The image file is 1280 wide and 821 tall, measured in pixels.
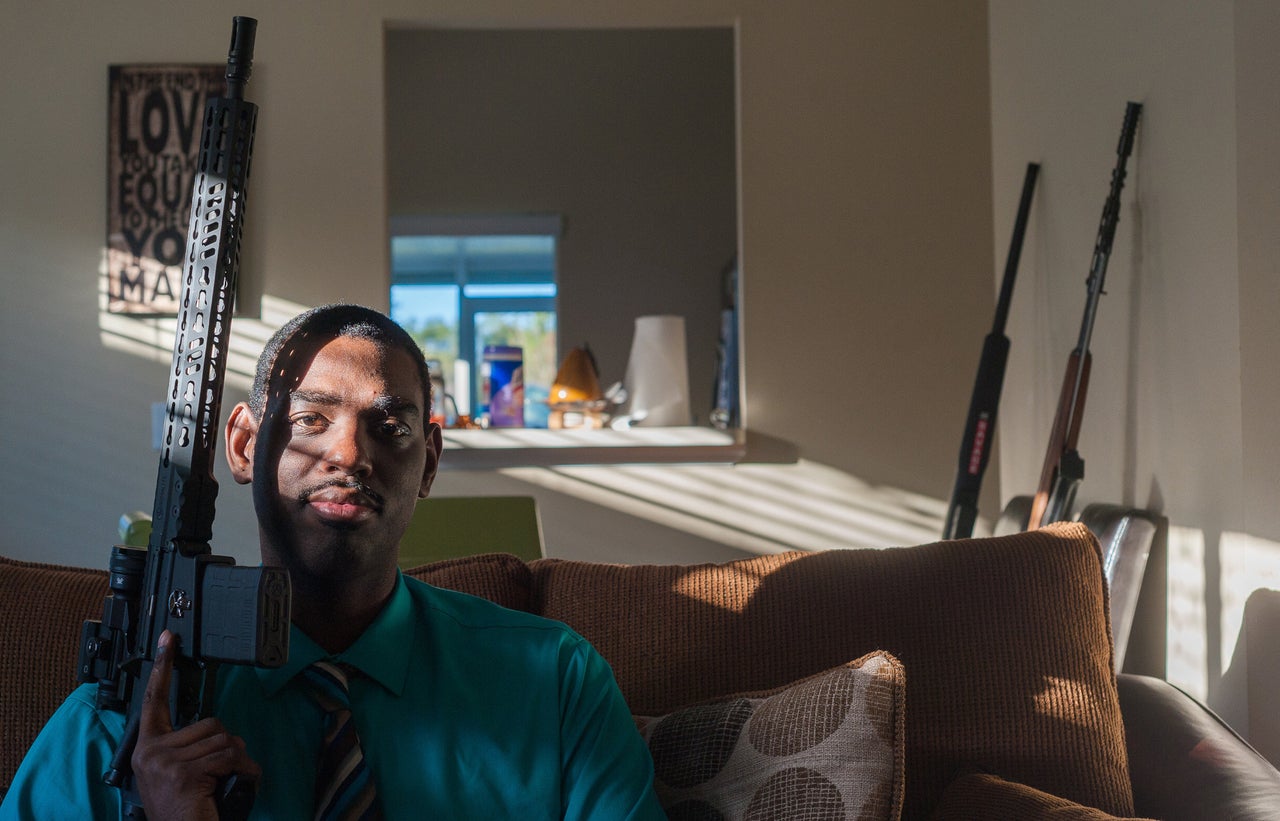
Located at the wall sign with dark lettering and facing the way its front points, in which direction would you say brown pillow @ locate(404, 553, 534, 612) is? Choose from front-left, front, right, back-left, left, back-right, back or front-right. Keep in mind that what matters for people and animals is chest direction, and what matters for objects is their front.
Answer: front

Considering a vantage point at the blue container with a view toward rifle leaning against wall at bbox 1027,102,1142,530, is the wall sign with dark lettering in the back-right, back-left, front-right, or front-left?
back-right

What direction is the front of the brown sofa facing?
toward the camera

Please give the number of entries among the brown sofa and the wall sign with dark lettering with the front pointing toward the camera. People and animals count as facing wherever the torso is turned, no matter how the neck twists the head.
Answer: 2

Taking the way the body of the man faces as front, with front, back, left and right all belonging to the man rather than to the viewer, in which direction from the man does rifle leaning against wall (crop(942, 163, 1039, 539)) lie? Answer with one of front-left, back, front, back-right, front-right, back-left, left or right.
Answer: back-left

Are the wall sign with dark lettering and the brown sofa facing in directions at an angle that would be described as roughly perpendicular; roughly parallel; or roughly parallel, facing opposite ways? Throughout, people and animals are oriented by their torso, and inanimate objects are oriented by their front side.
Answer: roughly parallel

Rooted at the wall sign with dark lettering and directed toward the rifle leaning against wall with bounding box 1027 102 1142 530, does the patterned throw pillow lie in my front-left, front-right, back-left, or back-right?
front-right

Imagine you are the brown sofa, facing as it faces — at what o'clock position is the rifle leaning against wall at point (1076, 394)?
The rifle leaning against wall is roughly at 7 o'clock from the brown sofa.

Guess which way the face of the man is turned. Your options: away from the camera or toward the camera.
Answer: toward the camera

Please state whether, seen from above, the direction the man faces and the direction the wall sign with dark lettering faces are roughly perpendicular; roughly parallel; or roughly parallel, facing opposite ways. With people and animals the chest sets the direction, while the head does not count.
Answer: roughly parallel

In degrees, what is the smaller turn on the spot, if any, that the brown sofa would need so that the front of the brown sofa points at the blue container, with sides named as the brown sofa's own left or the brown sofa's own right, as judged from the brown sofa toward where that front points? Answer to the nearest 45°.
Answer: approximately 180°

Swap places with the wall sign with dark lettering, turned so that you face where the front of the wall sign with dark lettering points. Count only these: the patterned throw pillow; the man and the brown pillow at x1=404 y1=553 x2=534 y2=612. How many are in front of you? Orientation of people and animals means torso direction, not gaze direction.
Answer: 3
